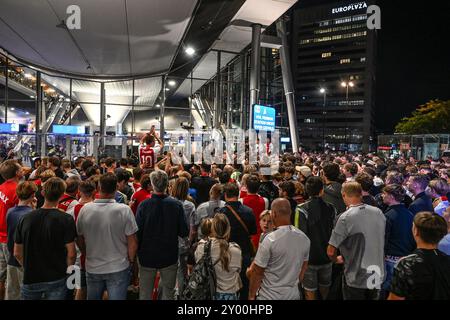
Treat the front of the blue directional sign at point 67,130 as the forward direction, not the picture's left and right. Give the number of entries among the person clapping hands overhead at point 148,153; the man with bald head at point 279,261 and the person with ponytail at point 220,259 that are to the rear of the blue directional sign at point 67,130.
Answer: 0

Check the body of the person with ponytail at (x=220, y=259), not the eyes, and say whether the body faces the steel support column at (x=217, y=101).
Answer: yes

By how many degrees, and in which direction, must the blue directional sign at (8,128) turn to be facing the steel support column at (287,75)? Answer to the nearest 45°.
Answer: approximately 90° to its left

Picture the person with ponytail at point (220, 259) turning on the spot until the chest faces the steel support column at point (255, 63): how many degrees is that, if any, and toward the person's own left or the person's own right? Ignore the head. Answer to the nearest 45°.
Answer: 0° — they already face it

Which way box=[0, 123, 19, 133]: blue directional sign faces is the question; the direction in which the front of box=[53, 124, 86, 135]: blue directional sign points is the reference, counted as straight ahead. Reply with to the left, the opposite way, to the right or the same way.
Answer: the same way

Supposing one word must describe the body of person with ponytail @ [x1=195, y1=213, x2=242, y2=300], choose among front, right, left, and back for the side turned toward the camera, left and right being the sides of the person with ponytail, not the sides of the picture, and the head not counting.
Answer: back

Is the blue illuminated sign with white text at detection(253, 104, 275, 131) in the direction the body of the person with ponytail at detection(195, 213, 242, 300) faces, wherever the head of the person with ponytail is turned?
yes

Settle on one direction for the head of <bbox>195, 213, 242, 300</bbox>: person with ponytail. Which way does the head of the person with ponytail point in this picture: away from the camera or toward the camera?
away from the camera

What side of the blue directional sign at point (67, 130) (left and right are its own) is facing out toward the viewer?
front

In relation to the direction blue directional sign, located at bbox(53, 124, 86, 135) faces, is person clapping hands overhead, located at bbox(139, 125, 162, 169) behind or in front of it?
in front

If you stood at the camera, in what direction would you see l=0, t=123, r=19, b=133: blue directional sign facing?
facing the viewer

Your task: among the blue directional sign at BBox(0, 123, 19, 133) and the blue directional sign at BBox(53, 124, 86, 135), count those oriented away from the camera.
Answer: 0
